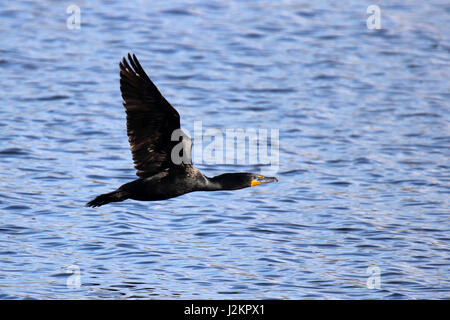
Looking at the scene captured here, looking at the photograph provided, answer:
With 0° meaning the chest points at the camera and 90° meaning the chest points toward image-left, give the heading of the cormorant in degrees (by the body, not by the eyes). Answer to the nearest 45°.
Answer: approximately 270°
